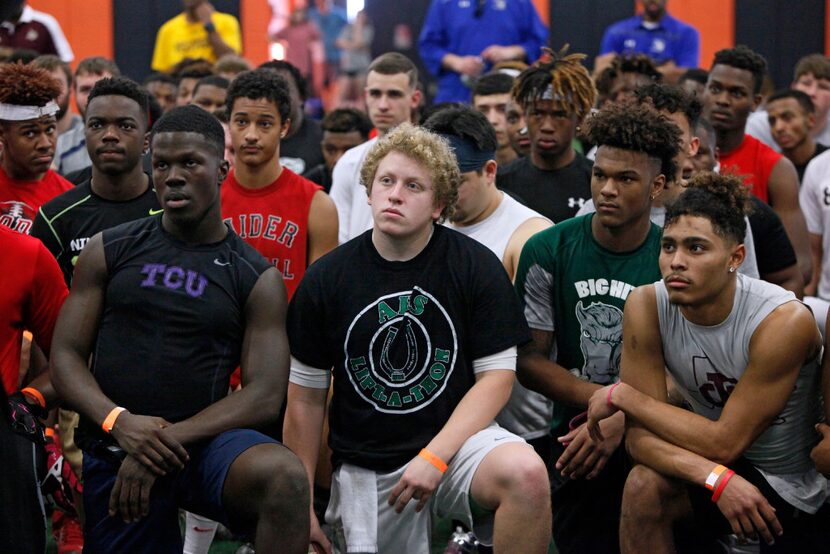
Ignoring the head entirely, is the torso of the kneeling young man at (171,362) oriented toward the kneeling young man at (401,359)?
no

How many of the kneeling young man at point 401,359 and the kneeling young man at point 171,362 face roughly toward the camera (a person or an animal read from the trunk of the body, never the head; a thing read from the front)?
2

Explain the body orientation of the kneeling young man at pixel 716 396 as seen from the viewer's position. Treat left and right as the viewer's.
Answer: facing the viewer and to the left of the viewer

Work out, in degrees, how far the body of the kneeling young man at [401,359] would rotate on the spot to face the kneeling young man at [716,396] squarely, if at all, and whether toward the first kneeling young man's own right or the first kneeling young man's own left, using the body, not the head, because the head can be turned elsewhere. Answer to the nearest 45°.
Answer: approximately 90° to the first kneeling young man's own left

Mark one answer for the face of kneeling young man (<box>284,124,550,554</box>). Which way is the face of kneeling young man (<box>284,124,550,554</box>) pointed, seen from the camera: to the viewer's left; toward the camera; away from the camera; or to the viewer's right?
toward the camera

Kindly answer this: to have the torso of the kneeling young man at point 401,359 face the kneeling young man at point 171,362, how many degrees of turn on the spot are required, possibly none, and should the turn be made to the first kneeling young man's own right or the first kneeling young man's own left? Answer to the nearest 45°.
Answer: approximately 90° to the first kneeling young man's own right

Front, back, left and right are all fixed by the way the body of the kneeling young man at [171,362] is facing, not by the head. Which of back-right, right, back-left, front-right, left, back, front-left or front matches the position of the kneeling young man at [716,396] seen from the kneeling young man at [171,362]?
left

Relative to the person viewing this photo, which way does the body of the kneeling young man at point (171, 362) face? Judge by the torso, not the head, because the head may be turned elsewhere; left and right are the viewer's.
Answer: facing the viewer

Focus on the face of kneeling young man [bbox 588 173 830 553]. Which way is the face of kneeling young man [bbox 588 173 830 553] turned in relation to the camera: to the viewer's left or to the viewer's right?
to the viewer's left

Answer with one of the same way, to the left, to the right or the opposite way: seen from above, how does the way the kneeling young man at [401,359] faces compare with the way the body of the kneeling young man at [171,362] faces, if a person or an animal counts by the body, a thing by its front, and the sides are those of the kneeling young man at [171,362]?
the same way

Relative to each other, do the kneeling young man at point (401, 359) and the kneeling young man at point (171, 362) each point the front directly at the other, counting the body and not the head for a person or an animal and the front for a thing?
no
